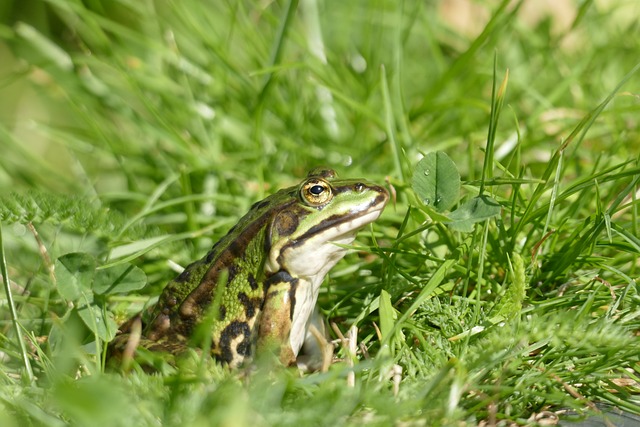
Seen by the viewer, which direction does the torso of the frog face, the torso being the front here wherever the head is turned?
to the viewer's right
